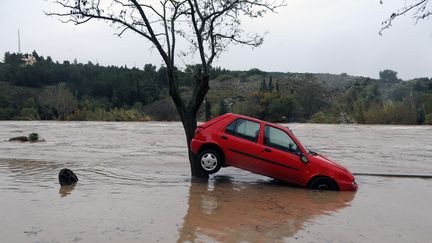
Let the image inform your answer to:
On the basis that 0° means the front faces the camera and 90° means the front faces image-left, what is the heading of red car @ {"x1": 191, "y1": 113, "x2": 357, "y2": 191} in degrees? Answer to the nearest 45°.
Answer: approximately 270°

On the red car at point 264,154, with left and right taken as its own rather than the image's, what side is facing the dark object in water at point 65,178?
back
